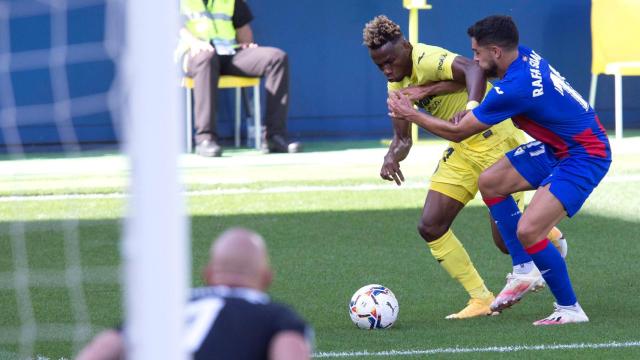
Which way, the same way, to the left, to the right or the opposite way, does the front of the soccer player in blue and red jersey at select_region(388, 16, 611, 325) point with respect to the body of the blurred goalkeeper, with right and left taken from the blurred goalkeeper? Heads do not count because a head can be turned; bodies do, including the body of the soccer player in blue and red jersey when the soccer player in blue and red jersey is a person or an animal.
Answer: to the left

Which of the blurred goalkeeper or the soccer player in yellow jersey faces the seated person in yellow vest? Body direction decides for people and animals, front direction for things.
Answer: the blurred goalkeeper

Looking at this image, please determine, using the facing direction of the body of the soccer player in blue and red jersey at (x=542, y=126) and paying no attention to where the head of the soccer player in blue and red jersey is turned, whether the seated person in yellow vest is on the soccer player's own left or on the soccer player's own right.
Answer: on the soccer player's own right

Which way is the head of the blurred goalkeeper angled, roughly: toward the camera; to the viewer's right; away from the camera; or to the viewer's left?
away from the camera

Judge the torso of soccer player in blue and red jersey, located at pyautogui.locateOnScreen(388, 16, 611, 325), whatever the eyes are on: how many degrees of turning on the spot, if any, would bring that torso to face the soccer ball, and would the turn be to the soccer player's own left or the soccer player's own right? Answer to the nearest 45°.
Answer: approximately 45° to the soccer player's own left

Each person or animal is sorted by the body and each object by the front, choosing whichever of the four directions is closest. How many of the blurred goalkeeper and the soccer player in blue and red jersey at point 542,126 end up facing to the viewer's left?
1

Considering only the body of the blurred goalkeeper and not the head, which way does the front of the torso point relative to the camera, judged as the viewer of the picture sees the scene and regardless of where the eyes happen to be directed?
away from the camera

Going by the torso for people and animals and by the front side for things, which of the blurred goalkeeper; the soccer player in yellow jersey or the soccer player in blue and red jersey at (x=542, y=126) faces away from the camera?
the blurred goalkeeper

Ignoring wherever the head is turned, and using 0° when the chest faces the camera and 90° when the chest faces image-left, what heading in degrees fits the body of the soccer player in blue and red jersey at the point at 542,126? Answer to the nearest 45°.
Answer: approximately 90°

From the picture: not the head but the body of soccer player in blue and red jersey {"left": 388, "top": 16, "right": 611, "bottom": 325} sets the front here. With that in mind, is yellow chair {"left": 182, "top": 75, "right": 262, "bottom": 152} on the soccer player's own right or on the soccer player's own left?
on the soccer player's own right

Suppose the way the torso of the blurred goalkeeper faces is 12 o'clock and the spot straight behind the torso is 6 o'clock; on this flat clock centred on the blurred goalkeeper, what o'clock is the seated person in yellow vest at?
The seated person in yellow vest is roughly at 12 o'clock from the blurred goalkeeper.
